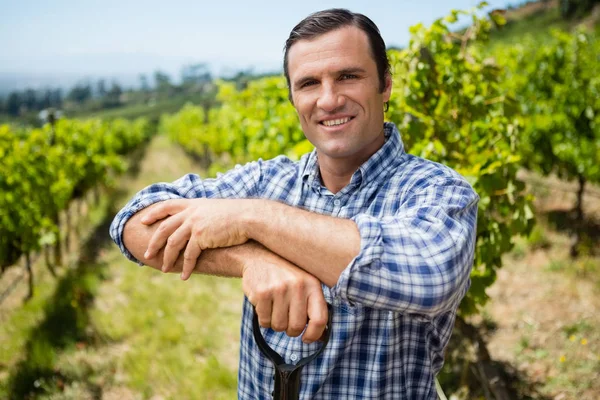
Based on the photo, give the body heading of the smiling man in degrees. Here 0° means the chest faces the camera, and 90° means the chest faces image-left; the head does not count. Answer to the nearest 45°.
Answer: approximately 45°
